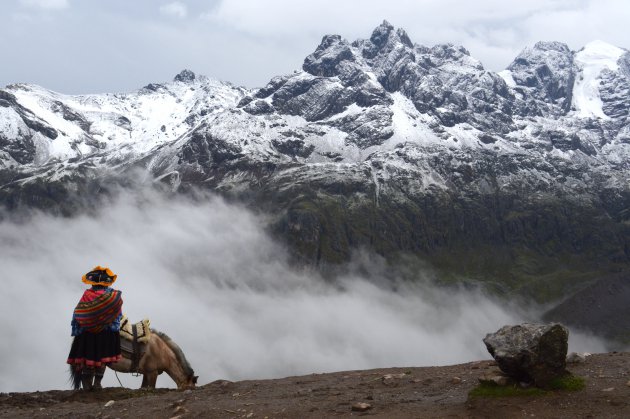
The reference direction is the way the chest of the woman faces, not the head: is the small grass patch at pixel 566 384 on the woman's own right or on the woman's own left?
on the woman's own right

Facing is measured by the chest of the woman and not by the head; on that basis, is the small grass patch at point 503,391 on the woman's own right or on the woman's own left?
on the woman's own right

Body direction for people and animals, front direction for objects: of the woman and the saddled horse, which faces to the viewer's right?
the saddled horse

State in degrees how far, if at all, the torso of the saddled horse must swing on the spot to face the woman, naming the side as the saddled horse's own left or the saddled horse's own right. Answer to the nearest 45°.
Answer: approximately 180°

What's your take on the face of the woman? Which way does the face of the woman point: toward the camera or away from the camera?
away from the camera

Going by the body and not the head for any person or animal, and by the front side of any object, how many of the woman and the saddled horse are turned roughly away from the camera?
1

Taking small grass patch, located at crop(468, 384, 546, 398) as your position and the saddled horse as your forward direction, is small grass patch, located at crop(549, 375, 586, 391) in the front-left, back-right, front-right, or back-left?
back-right

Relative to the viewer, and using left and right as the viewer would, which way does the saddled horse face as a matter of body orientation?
facing to the right of the viewer

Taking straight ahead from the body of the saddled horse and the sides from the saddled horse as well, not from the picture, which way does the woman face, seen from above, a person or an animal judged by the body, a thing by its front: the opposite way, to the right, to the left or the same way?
to the left

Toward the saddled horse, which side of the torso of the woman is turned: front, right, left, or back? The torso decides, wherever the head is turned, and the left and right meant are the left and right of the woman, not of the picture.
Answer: right

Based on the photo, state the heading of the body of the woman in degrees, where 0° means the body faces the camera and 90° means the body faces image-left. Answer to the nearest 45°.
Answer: approximately 180°

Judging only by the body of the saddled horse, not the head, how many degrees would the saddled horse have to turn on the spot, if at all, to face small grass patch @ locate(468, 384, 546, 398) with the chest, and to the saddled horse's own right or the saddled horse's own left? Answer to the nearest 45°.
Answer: approximately 45° to the saddled horse's own right
